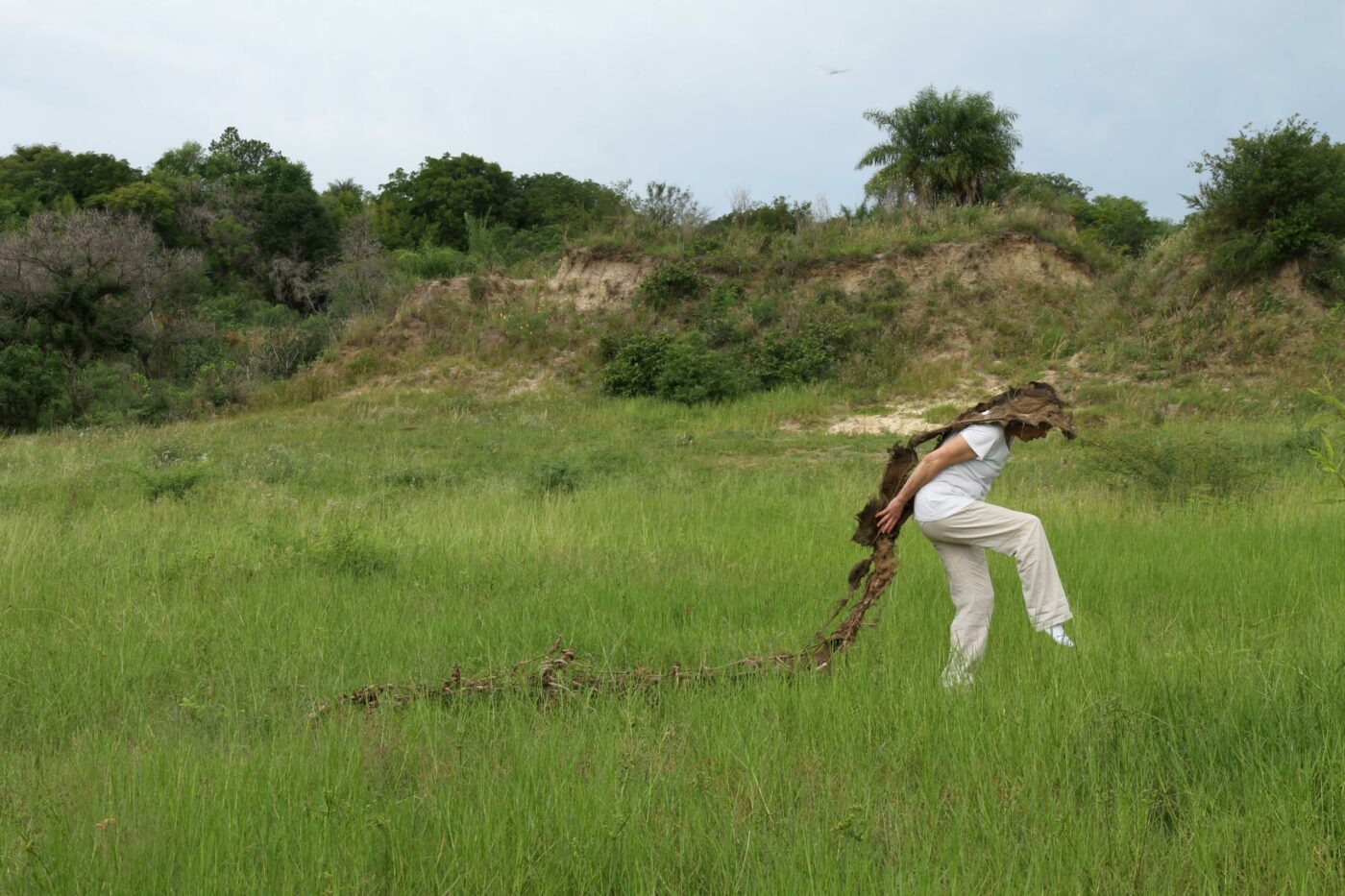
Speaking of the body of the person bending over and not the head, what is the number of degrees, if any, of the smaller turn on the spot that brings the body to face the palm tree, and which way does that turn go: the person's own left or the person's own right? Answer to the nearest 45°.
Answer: approximately 90° to the person's own left

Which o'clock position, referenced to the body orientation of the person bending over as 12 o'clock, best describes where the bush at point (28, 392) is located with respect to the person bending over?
The bush is roughly at 7 o'clock from the person bending over.

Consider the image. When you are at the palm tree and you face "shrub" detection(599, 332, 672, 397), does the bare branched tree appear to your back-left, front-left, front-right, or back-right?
front-right

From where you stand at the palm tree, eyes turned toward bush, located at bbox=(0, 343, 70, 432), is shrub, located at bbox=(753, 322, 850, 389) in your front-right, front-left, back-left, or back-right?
front-left

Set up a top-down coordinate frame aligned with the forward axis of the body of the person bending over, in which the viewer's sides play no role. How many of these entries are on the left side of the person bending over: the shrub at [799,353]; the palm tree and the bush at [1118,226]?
3

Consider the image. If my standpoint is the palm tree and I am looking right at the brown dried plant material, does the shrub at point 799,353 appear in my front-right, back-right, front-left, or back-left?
front-right

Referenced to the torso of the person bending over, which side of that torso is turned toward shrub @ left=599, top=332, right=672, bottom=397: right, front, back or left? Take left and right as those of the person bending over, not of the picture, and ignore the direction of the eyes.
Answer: left

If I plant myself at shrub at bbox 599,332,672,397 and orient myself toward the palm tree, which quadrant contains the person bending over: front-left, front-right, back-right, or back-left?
back-right

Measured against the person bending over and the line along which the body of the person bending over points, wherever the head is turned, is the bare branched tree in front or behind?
behind

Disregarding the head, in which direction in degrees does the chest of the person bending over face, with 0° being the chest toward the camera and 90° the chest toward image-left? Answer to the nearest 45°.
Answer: approximately 270°

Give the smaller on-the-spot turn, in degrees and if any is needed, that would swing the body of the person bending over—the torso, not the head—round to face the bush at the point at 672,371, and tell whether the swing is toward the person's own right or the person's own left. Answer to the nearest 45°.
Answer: approximately 90° to the person's own left

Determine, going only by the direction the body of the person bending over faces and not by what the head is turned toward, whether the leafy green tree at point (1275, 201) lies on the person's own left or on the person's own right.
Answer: on the person's own left

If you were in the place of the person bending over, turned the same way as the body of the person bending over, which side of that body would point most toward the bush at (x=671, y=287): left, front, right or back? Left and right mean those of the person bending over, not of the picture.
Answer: left

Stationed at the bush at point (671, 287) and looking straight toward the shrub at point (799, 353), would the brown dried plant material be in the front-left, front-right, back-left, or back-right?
front-right
